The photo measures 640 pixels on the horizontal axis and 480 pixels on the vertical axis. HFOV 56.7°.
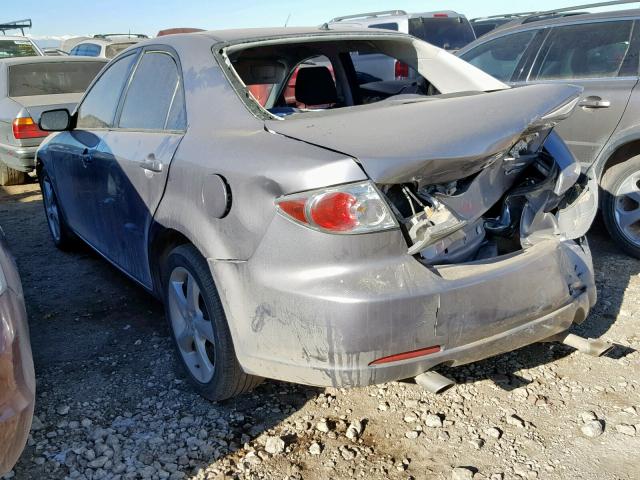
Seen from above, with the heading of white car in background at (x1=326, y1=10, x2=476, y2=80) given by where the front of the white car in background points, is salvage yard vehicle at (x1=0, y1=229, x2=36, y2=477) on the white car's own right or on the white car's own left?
on the white car's own left

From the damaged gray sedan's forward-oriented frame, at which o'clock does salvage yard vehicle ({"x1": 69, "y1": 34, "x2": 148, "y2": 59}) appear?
The salvage yard vehicle is roughly at 1 o'clock from the damaged gray sedan.

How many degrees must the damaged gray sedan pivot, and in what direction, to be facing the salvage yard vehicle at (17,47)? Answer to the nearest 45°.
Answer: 0° — it already faces it

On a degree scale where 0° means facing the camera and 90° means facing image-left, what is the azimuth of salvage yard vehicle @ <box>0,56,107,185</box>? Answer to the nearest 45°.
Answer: approximately 135°

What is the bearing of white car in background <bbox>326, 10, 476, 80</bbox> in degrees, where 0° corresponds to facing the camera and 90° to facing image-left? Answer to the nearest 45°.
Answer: approximately 135°

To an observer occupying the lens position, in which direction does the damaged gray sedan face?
facing away from the viewer and to the left of the viewer

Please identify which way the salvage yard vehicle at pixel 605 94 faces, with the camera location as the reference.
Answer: facing away from the viewer and to the left of the viewer

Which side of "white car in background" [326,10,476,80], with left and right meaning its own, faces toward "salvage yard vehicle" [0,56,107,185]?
left
